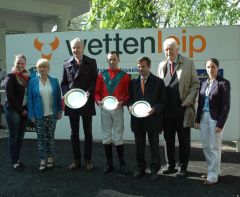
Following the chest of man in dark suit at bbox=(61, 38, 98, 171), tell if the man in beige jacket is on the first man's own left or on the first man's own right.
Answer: on the first man's own left

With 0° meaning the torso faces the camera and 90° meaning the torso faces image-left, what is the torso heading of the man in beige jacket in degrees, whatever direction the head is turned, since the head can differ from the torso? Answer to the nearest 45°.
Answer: approximately 45°

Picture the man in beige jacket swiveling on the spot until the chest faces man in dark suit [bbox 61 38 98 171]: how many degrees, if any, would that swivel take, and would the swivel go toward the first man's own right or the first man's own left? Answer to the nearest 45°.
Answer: approximately 45° to the first man's own right

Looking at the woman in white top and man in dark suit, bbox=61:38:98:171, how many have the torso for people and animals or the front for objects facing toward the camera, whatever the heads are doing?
2

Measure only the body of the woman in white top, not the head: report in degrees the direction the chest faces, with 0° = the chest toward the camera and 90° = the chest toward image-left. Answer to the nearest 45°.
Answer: approximately 0°
